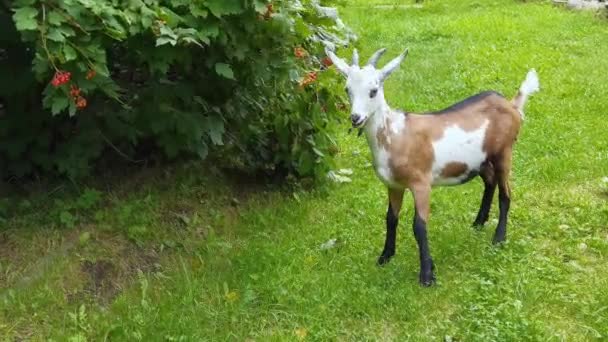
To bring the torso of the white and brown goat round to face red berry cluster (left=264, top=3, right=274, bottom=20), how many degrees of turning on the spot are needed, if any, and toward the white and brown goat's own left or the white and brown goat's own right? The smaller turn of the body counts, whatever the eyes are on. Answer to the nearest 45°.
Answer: approximately 45° to the white and brown goat's own right

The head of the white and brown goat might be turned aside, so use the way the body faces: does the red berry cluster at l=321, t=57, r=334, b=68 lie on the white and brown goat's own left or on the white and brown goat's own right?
on the white and brown goat's own right

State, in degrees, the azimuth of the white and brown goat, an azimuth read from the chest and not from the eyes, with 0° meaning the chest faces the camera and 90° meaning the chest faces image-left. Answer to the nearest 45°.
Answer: approximately 45°

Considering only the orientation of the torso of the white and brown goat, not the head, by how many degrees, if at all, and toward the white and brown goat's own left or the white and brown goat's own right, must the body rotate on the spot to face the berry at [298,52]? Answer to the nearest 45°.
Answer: approximately 90° to the white and brown goat's own right

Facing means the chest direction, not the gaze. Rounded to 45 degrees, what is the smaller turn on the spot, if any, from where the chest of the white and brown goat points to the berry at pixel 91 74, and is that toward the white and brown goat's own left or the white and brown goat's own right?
0° — it already faces it

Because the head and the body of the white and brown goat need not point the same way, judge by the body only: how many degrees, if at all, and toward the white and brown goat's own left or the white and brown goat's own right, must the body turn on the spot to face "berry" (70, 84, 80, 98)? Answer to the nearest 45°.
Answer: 0° — it already faces it

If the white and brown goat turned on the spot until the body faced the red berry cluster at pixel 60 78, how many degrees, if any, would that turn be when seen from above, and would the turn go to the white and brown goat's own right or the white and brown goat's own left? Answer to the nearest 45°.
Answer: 0° — it already faces it

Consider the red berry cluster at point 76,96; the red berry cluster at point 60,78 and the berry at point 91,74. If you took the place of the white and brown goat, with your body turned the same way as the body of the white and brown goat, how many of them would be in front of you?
3

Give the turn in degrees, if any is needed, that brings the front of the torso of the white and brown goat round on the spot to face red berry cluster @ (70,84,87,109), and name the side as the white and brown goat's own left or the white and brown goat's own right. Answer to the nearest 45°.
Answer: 0° — it already faces it
